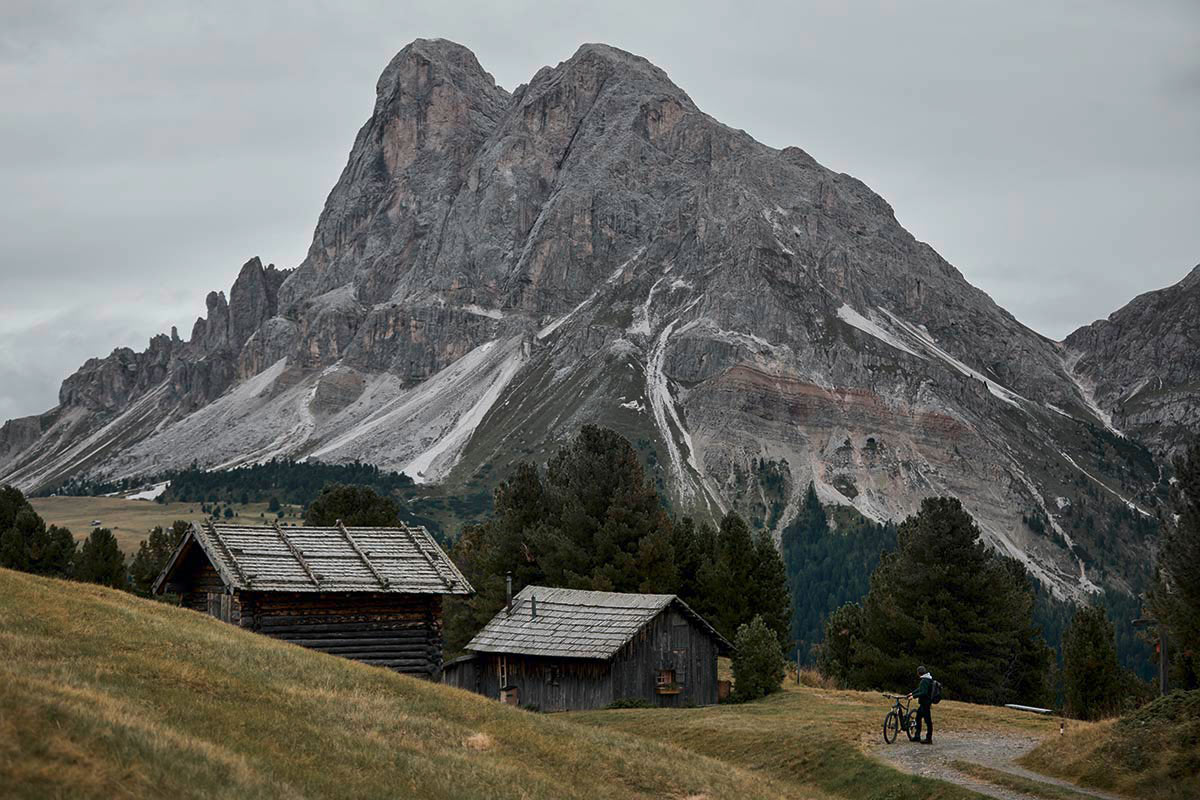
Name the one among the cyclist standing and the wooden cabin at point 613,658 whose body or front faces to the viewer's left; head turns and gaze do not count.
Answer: the cyclist standing

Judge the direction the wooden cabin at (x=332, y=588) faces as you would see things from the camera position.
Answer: facing the viewer and to the left of the viewer

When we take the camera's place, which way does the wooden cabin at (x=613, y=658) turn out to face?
facing the viewer and to the right of the viewer

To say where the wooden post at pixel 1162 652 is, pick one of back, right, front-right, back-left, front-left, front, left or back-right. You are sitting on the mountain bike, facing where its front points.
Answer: back

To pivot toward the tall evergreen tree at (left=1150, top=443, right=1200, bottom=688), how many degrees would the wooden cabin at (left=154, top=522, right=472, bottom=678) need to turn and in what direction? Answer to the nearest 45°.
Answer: approximately 135° to its left

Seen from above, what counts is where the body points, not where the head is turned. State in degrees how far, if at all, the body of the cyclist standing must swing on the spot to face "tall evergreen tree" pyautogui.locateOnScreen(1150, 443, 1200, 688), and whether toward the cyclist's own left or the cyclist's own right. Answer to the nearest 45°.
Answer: approximately 135° to the cyclist's own right

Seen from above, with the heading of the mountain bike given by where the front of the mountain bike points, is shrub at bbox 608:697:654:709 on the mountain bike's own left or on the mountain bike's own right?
on the mountain bike's own right

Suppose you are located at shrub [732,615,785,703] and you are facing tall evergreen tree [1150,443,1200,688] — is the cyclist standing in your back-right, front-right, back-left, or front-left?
front-right

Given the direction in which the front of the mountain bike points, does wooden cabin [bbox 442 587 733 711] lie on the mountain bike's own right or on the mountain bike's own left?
on the mountain bike's own right

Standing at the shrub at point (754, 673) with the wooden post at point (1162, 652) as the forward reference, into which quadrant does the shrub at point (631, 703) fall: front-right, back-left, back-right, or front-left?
back-right

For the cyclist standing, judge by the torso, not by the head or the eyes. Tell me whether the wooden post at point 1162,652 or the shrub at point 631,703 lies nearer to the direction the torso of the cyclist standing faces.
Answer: the shrub

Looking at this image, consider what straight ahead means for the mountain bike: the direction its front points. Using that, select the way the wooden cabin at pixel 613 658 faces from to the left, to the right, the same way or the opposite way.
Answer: to the left

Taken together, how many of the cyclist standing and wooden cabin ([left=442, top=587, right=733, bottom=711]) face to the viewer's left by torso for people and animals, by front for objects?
1

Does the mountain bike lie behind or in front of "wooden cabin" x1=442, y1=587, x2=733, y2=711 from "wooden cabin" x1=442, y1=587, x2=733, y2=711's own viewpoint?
in front

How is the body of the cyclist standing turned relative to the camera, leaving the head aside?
to the viewer's left
